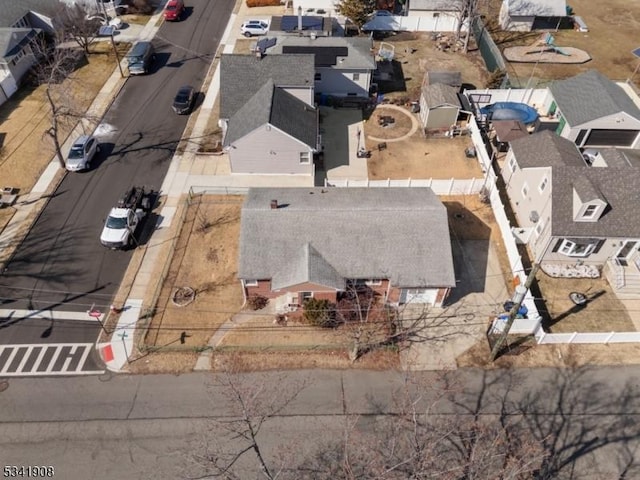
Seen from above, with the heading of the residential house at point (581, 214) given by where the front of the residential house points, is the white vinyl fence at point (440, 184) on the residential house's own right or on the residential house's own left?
on the residential house's own right

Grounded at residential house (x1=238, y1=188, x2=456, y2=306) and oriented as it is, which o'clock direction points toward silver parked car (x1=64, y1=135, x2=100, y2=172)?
The silver parked car is roughly at 4 o'clock from the residential house.

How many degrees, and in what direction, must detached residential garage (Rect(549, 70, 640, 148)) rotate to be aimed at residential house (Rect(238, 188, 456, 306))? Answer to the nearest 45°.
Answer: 0° — it already faces it

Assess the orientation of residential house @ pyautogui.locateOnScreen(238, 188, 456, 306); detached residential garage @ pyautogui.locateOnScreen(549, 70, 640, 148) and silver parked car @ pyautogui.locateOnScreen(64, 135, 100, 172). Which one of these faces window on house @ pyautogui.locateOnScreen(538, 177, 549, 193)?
detached residential garage @ pyautogui.locateOnScreen(549, 70, 640, 148)

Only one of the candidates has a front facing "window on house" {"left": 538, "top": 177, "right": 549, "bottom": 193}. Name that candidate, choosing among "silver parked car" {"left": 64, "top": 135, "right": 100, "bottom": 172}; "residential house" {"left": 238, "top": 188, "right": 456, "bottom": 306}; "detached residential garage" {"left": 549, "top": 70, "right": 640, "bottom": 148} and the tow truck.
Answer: "detached residential garage" {"left": 549, "top": 70, "right": 640, "bottom": 148}

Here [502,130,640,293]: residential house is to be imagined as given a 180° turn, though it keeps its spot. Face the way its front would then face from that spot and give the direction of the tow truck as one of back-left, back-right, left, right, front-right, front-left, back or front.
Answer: back-left

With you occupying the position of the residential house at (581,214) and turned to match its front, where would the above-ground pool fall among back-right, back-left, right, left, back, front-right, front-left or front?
back-right

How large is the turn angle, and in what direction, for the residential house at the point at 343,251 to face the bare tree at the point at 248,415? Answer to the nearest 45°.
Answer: approximately 45° to its right

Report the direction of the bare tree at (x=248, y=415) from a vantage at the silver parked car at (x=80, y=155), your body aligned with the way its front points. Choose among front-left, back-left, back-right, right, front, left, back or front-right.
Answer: front-left

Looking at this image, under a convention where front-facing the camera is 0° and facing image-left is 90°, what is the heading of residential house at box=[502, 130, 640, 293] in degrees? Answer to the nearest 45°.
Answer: approximately 0°
